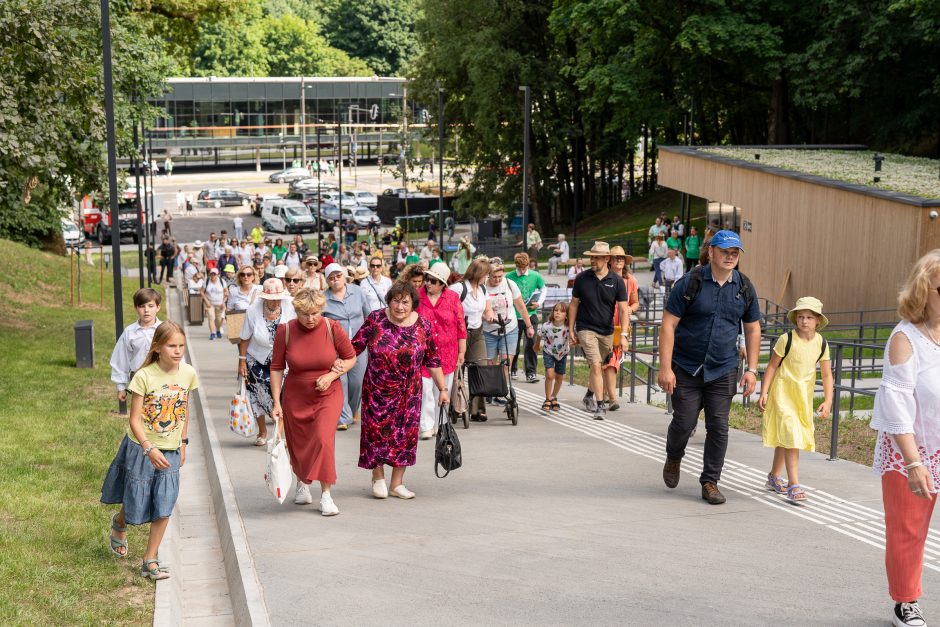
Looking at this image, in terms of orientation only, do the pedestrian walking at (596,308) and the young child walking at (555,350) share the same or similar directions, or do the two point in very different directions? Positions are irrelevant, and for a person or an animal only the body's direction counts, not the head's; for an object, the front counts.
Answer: same or similar directions

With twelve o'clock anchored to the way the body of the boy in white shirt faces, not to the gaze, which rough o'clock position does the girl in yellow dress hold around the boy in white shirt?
The girl in yellow dress is roughly at 10 o'clock from the boy in white shirt.

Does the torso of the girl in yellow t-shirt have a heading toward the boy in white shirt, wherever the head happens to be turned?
no

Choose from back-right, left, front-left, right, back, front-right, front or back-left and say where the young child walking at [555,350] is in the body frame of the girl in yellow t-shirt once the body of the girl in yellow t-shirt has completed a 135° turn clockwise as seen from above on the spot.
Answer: back-right

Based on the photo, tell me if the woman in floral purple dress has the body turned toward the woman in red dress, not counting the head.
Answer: no

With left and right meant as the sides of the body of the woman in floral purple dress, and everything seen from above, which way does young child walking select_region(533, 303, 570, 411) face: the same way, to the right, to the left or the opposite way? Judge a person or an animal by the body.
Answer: the same way

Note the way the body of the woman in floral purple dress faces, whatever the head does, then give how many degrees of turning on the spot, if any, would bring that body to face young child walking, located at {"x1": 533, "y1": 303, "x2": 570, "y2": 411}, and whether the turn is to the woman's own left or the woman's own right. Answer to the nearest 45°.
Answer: approximately 180°

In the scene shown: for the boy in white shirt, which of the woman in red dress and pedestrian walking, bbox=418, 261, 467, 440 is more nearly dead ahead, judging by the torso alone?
the woman in red dress

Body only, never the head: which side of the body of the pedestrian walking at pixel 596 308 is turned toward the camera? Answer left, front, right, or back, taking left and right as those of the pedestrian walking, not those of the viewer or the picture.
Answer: front

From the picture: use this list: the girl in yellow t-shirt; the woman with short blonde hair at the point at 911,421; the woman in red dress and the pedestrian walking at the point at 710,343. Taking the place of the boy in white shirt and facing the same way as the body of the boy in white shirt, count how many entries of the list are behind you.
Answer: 0

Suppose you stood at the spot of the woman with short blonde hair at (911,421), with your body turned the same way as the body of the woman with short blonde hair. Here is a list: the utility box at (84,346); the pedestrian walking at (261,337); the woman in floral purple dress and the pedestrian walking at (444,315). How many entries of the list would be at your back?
4

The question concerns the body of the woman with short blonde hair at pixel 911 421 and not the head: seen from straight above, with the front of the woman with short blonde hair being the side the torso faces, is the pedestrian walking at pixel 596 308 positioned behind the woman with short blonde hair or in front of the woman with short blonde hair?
behind

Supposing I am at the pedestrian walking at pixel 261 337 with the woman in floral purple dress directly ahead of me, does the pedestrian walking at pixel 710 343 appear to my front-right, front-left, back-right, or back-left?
front-left

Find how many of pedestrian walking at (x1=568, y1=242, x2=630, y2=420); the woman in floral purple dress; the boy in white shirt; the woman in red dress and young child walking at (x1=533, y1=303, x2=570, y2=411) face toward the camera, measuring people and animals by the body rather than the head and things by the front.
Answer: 5

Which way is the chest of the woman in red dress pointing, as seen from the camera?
toward the camera

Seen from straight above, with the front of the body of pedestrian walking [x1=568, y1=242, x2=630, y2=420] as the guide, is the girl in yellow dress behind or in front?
in front

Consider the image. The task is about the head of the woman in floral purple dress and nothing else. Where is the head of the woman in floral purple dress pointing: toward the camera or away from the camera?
toward the camera

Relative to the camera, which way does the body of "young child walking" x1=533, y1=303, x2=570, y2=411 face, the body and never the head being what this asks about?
toward the camera

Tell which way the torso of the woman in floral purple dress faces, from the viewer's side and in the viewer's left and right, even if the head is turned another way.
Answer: facing the viewer

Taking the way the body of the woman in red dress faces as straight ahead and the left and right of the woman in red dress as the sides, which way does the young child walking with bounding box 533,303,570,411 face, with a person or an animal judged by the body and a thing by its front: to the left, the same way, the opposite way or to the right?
the same way
